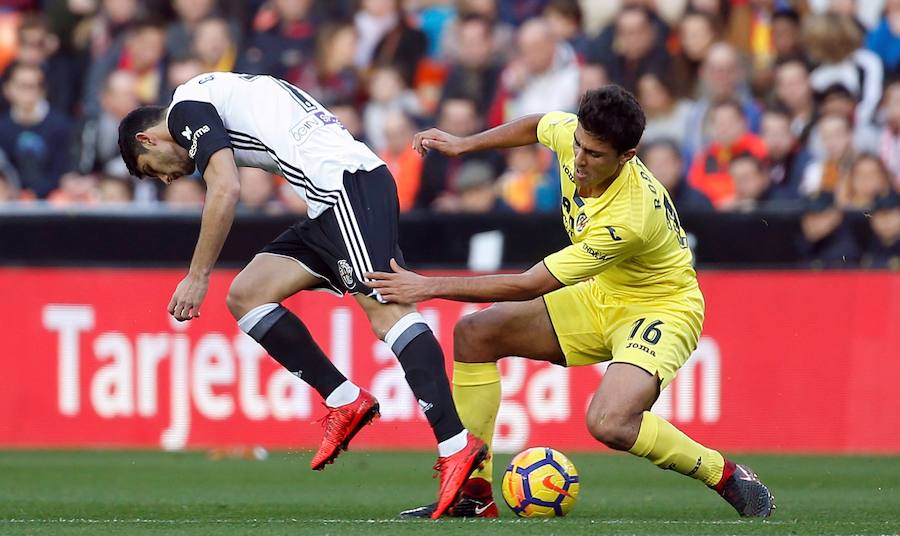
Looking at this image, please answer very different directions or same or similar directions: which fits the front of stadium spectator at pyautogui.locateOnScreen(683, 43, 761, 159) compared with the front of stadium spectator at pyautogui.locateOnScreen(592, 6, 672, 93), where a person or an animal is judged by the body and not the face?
same or similar directions

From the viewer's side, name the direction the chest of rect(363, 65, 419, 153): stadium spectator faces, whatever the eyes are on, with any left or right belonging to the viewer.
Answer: facing the viewer

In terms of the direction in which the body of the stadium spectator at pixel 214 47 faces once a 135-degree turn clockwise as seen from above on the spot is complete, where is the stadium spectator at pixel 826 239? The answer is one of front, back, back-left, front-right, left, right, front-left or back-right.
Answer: back

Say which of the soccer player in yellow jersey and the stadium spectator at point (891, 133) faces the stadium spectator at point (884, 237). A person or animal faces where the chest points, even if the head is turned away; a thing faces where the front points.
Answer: the stadium spectator at point (891, 133)

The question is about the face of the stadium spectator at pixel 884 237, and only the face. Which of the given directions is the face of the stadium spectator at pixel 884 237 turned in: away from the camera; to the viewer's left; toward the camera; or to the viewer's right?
toward the camera

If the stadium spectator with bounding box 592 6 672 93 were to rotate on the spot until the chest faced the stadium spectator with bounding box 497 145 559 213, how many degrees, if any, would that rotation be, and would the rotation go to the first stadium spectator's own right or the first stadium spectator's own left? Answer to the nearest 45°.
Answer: approximately 45° to the first stadium spectator's own right

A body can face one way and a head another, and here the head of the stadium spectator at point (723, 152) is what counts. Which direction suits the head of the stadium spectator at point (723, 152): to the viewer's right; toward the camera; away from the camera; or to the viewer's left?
toward the camera

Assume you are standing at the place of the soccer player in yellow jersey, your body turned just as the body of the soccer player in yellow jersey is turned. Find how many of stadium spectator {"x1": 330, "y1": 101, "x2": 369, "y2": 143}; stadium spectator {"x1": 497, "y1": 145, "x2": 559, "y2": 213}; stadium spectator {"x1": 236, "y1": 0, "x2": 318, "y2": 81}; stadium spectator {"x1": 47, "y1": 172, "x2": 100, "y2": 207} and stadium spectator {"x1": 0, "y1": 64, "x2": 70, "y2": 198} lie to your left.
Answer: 0

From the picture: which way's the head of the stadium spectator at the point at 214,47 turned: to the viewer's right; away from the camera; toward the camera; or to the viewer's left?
toward the camera

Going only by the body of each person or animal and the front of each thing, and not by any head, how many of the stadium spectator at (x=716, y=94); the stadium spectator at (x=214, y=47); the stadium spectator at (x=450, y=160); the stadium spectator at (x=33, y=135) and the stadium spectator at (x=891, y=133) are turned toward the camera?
5

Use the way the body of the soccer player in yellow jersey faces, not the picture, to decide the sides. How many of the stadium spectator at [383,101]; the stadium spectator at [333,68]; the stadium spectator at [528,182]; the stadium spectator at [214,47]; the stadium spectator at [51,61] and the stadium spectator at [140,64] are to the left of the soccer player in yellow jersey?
0

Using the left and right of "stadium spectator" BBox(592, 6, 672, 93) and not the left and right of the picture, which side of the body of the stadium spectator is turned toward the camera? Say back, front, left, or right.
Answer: front

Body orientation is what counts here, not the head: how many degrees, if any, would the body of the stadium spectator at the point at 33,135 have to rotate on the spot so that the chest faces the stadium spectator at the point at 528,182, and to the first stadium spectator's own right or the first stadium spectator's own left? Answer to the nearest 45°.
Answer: approximately 45° to the first stadium spectator's own left

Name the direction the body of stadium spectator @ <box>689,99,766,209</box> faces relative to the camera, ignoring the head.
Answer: toward the camera

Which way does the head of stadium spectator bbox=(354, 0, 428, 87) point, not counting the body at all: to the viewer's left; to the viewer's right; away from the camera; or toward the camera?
toward the camera

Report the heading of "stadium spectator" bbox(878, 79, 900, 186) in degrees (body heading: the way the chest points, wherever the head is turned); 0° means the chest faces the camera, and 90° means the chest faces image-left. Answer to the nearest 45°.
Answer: approximately 0°

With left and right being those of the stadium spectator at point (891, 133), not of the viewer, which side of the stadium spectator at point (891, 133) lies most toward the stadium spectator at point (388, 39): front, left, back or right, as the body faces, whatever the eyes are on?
right

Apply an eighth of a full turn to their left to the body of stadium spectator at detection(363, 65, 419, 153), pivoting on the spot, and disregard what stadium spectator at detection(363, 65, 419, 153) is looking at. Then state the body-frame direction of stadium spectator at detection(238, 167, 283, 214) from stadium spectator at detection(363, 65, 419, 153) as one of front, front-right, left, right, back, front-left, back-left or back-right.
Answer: right

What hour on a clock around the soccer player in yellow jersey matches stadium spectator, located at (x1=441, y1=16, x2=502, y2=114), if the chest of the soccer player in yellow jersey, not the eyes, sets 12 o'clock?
The stadium spectator is roughly at 4 o'clock from the soccer player in yellow jersey.

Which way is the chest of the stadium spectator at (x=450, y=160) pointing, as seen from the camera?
toward the camera

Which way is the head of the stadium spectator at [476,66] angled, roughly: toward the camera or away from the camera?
toward the camera
